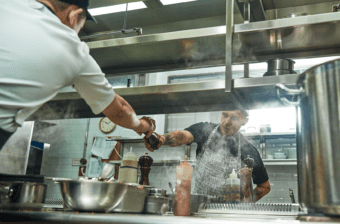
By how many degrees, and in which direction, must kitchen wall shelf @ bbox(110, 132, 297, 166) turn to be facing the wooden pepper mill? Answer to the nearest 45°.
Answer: approximately 45° to its right

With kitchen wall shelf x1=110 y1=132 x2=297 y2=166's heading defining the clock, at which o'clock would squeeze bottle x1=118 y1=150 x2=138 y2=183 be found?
The squeeze bottle is roughly at 1 o'clock from the kitchen wall shelf.

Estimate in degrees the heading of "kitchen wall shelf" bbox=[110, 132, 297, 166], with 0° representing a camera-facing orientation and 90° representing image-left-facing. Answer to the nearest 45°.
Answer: approximately 0°

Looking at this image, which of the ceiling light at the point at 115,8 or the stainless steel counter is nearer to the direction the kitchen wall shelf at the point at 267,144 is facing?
the stainless steel counter

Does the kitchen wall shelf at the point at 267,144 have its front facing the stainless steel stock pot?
yes

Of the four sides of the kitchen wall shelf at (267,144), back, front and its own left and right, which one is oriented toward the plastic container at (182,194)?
front

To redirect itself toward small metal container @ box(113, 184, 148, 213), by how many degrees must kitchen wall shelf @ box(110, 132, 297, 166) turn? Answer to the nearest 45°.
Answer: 0° — it already faces it

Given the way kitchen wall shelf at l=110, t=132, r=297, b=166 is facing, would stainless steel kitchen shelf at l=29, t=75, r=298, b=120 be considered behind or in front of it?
in front

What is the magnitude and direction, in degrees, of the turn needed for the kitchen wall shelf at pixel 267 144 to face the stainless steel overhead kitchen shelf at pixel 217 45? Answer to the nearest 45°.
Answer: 0° — it already faces it

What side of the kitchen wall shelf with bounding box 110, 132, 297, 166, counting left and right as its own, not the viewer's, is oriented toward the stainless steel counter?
front

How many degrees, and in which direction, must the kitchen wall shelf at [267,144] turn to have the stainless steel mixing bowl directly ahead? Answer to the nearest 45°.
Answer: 0° — it already faces it

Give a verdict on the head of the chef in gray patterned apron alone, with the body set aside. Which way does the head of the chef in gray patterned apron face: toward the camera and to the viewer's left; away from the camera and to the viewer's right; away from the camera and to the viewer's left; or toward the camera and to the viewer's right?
toward the camera and to the viewer's left

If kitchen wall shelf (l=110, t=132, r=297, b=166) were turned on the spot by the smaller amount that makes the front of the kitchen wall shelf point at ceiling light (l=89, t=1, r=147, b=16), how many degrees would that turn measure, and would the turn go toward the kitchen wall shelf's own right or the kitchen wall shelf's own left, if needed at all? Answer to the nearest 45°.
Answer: approximately 45° to the kitchen wall shelf's own right
